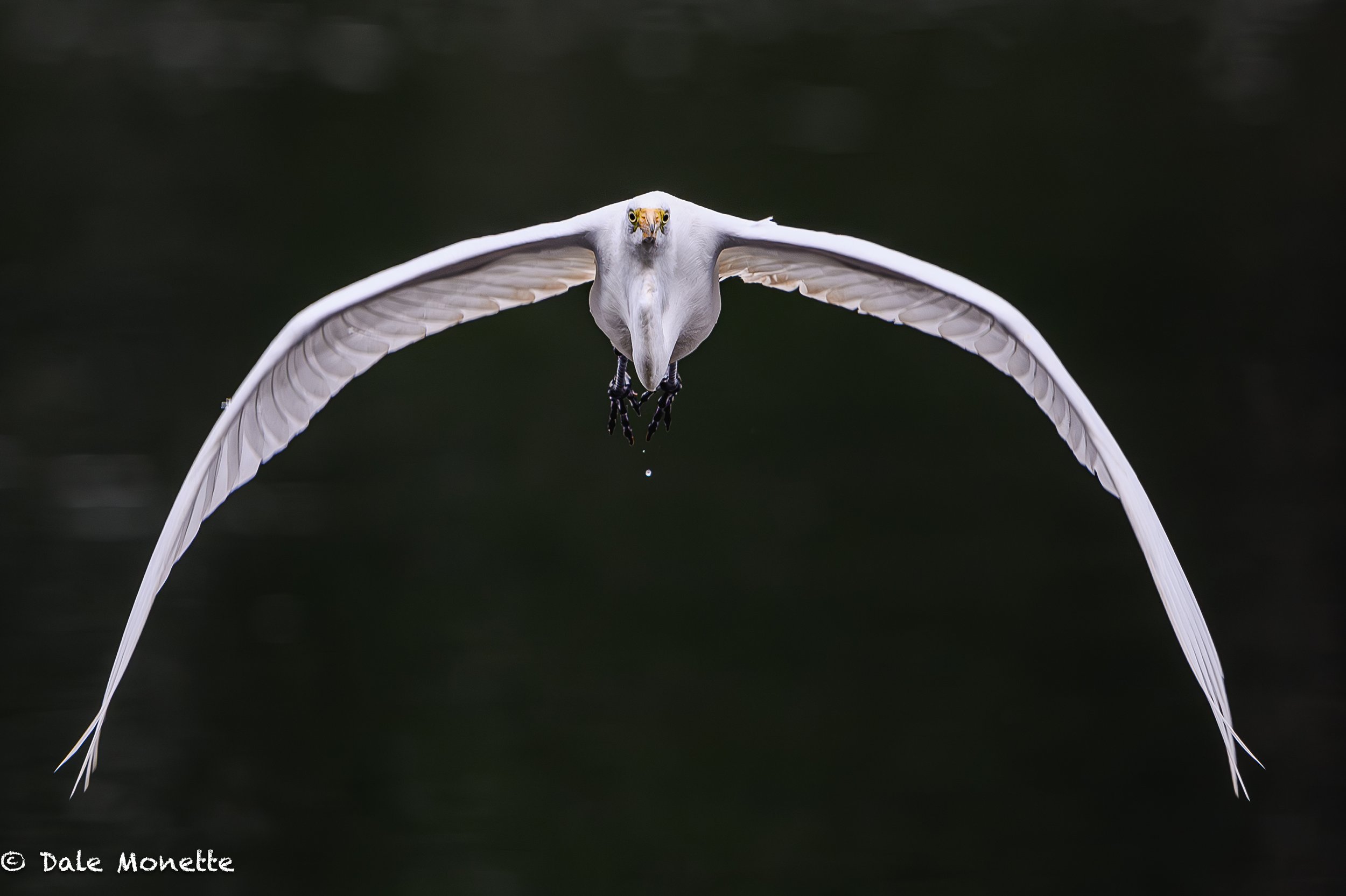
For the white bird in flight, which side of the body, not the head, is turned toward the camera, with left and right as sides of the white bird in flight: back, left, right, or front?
front
